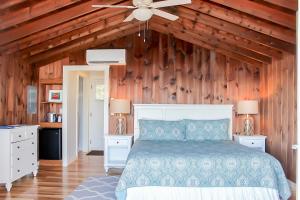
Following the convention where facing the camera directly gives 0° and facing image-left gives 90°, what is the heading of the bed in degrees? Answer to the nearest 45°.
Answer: approximately 0°

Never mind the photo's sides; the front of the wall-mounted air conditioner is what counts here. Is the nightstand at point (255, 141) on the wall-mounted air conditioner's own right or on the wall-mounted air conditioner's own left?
on the wall-mounted air conditioner's own left

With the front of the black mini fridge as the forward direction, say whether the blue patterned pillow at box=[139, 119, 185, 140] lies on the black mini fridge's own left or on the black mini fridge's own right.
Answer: on the black mini fridge's own left

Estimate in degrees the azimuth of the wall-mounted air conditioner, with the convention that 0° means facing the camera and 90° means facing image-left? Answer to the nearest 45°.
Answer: approximately 0°

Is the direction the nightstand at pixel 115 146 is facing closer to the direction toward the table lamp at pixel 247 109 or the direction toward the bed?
the bed

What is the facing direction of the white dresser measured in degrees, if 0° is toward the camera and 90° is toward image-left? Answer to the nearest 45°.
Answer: approximately 315°

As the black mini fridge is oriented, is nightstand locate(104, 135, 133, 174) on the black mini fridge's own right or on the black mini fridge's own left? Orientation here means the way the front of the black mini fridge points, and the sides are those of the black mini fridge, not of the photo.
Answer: on the black mini fridge's own left
